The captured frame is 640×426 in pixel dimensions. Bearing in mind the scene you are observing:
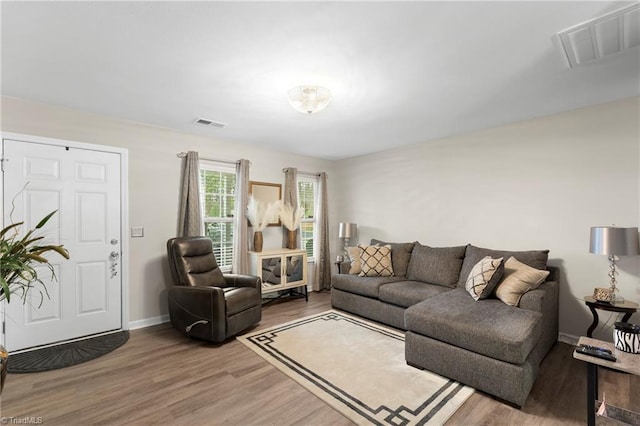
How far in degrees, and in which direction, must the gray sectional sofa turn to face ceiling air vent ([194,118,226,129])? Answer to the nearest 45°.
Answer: approximately 45° to its right

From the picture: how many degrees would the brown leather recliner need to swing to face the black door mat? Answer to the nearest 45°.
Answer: approximately 135° to its right

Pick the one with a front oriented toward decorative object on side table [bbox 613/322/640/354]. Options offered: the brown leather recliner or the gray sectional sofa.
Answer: the brown leather recliner

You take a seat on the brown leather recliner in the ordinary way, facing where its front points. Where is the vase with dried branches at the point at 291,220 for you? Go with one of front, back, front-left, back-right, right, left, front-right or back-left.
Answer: left

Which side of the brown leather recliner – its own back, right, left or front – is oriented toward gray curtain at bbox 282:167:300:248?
left

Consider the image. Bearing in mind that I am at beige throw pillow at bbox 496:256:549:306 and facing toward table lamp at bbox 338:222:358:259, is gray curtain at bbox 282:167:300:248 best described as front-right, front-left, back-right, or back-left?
front-left

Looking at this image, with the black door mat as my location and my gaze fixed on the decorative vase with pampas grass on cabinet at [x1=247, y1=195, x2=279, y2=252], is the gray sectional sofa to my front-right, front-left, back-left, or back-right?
front-right

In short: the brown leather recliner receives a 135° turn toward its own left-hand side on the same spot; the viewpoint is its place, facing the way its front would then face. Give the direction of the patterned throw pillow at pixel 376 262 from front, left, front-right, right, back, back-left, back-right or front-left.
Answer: right

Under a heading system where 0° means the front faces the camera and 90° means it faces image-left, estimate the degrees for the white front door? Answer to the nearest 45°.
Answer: approximately 315°

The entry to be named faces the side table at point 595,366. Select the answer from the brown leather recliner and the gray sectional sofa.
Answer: the brown leather recliner

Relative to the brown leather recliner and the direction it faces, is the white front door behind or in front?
behind

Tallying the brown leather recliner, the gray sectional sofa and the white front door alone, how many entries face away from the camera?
0

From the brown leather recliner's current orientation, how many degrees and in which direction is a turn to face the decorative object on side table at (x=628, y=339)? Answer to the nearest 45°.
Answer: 0° — it already faces it

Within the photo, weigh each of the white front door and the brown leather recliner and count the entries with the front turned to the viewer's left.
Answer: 0

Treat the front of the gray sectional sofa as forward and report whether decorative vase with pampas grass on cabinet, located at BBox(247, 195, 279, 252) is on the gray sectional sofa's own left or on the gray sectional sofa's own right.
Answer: on the gray sectional sofa's own right

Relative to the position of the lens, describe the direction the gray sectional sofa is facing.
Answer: facing the viewer and to the left of the viewer
